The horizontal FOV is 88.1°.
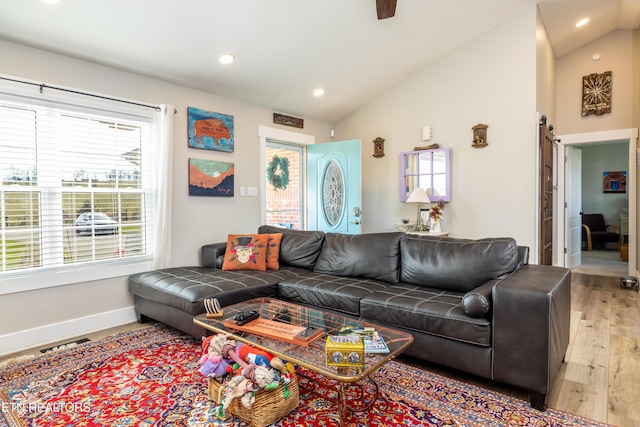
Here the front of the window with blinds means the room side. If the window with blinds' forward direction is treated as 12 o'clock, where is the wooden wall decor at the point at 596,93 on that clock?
The wooden wall decor is roughly at 11 o'clock from the window with blinds.

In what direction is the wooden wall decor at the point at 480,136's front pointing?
toward the camera

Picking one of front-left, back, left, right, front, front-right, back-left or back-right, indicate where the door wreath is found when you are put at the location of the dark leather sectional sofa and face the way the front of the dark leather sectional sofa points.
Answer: right

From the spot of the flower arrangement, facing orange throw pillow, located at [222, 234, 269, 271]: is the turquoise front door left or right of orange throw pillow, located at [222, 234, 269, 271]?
right

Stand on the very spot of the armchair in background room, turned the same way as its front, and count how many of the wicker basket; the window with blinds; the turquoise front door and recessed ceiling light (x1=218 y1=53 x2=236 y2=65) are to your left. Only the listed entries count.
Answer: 0

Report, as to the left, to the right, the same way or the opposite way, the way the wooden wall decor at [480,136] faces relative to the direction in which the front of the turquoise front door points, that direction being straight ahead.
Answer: the same way

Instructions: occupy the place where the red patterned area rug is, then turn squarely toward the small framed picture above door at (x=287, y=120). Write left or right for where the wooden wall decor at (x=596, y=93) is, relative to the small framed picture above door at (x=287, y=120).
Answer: right

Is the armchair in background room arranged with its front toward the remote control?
no

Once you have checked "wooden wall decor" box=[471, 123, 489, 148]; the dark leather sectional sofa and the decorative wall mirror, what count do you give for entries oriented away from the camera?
0

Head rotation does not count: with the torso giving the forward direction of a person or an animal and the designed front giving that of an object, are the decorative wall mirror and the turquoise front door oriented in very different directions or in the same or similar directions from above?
same or similar directions

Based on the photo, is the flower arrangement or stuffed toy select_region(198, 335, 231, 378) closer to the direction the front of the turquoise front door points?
the stuffed toy

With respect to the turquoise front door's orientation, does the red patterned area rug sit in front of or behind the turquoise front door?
in front

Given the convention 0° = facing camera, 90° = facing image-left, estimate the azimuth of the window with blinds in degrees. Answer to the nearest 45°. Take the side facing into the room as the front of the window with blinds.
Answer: approximately 315°

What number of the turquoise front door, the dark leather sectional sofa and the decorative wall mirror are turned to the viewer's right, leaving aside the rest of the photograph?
0

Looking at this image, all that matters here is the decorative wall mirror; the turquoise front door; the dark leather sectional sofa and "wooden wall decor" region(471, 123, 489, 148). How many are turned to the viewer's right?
0

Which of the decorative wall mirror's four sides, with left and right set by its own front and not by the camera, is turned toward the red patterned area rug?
front

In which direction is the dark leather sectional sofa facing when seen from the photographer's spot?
facing the viewer and to the left of the viewer

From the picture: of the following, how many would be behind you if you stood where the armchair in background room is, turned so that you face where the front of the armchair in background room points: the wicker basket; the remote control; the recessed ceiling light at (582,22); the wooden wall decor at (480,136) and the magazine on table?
0

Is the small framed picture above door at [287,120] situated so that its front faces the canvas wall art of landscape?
no

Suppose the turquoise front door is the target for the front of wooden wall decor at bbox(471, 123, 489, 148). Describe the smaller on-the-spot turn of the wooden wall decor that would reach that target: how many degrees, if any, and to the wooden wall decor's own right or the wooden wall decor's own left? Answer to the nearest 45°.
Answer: approximately 90° to the wooden wall decor's own right

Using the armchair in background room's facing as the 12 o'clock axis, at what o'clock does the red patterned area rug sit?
The red patterned area rug is roughly at 2 o'clock from the armchair in background room.
